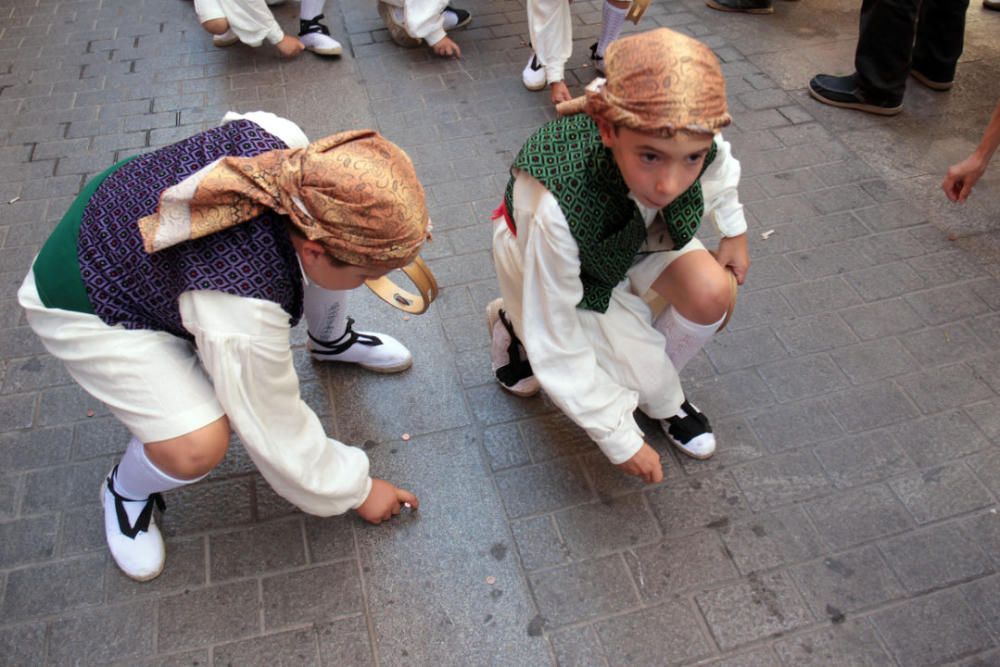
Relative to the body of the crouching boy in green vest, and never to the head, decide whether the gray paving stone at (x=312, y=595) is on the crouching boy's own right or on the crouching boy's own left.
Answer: on the crouching boy's own right

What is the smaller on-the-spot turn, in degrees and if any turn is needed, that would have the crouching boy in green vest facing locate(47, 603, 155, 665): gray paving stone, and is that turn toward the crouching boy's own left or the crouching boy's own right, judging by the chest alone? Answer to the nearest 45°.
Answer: approximately 90° to the crouching boy's own right

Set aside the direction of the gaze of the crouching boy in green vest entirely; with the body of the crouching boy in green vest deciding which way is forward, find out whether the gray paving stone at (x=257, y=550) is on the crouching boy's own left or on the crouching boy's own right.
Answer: on the crouching boy's own right

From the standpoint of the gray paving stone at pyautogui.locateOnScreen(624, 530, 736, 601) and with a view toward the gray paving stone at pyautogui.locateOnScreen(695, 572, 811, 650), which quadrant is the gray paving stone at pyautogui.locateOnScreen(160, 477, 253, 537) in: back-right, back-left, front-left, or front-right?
back-right

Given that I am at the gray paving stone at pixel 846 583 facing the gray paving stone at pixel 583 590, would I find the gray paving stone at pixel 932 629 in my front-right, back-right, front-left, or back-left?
back-left
